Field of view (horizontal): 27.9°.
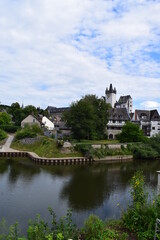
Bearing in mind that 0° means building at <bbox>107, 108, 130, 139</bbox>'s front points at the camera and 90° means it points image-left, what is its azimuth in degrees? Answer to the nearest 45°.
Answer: approximately 0°

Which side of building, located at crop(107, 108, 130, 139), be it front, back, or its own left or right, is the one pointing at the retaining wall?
front

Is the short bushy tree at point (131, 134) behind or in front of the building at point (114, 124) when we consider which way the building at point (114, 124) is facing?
in front

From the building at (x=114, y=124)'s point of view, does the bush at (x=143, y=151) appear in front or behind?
in front

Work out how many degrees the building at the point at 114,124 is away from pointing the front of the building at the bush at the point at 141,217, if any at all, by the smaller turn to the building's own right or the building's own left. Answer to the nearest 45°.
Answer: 0° — it already faces it

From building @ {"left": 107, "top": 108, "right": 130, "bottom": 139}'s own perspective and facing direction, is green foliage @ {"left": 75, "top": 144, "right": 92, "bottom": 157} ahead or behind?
ahead
